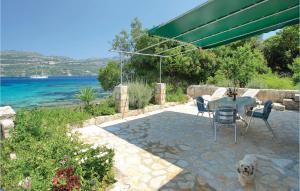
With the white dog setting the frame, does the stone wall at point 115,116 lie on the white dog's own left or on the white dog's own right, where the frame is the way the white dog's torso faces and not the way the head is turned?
on the white dog's own right

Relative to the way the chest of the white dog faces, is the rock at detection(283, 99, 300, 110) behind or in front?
behind

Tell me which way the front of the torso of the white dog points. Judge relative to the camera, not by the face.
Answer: toward the camera

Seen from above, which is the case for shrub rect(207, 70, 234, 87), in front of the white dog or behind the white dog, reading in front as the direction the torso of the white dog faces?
behind

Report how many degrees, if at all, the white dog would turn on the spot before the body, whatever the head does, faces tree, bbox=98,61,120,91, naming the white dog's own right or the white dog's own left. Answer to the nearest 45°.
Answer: approximately 135° to the white dog's own right

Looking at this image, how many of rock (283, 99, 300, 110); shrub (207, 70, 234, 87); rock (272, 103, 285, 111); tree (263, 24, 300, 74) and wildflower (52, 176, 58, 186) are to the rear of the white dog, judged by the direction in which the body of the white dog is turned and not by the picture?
4

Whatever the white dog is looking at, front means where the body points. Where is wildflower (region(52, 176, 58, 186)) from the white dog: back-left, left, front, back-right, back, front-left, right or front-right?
front-right

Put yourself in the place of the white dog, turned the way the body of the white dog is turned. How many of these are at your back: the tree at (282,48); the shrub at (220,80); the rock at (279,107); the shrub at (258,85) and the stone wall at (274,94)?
5

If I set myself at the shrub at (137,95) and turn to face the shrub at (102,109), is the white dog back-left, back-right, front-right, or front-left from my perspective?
front-left

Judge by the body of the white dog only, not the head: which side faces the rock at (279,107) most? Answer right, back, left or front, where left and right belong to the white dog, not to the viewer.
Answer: back

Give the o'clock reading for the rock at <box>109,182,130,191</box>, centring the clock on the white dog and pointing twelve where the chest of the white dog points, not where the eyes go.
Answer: The rock is roughly at 2 o'clock from the white dog.

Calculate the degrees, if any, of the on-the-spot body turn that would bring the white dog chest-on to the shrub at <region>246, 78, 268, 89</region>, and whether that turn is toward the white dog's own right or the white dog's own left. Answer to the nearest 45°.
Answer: approximately 180°

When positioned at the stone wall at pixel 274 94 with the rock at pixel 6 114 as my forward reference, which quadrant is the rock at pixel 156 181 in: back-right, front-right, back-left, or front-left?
front-left

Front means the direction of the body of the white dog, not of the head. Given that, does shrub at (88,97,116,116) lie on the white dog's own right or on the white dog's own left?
on the white dog's own right

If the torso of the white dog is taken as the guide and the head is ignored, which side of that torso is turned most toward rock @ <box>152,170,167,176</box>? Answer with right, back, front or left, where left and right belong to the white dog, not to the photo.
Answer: right

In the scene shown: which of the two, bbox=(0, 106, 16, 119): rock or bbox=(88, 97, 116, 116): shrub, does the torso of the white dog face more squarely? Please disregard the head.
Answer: the rock

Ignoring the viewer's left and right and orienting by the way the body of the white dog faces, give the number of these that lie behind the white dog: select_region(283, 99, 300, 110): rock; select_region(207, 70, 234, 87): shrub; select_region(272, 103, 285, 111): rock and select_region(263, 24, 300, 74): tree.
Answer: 4
